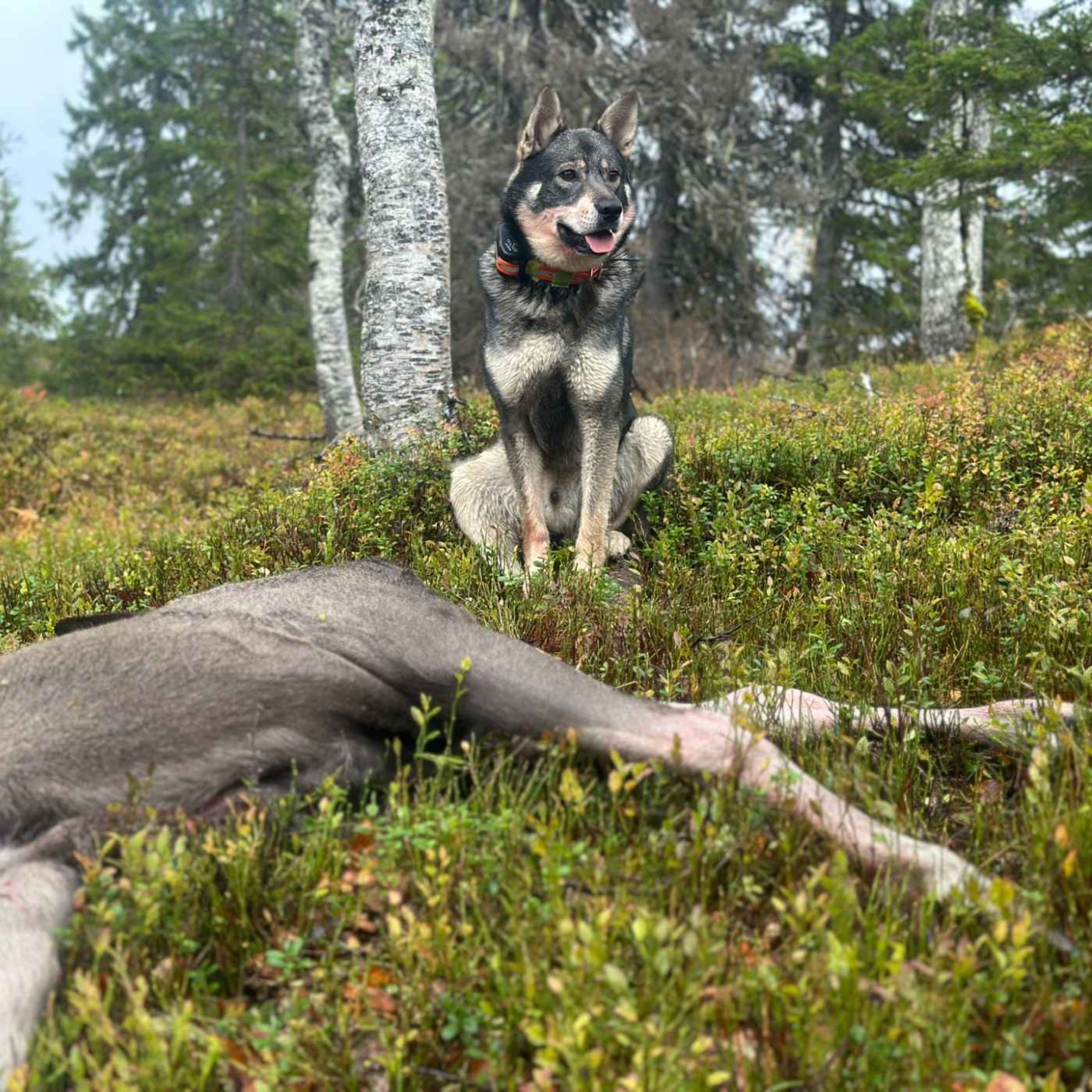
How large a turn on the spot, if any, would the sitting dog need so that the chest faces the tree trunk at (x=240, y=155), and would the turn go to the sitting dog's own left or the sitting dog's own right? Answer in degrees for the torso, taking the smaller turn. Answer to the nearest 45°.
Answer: approximately 180°

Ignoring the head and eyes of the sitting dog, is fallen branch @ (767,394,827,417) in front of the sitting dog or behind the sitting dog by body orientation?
behind

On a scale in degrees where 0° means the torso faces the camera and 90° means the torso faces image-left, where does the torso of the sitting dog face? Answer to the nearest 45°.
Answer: approximately 0°

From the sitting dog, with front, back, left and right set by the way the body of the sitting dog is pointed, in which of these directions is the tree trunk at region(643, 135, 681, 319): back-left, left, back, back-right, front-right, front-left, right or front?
back

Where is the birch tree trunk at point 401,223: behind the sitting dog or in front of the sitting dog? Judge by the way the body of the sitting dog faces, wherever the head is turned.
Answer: behind

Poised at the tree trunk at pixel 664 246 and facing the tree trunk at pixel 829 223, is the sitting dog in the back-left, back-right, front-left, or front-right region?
back-right

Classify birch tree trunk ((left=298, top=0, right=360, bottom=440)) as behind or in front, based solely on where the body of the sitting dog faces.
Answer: behind

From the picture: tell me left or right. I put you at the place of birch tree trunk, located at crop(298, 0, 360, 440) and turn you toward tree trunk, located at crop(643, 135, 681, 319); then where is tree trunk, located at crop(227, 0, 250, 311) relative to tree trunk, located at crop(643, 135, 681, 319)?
left
